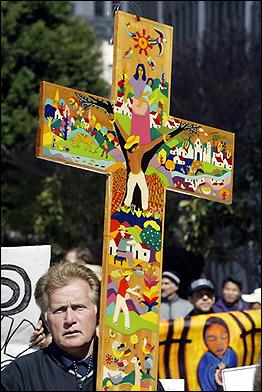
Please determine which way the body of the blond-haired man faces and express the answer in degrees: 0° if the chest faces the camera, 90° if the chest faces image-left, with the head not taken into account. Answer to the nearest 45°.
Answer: approximately 0°

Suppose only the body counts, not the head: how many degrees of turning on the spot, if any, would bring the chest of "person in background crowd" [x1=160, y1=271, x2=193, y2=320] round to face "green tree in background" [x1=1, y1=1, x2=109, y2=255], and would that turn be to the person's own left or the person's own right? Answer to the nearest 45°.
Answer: approximately 135° to the person's own right

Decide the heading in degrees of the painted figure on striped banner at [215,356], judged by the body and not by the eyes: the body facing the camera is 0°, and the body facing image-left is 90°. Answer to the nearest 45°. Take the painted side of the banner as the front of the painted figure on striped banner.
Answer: approximately 0°

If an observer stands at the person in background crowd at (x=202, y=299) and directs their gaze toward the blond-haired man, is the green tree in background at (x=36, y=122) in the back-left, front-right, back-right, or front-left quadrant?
back-right

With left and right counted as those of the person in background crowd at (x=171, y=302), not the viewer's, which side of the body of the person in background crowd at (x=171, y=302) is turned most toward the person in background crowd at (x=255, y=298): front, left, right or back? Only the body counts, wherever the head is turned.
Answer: left

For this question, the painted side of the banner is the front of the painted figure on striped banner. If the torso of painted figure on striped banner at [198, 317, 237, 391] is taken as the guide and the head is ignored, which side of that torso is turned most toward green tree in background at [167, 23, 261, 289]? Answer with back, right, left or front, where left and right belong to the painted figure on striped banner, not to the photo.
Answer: back

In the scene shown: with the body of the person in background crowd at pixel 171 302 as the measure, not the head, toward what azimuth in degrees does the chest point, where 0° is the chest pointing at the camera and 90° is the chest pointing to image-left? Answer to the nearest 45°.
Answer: approximately 45°
